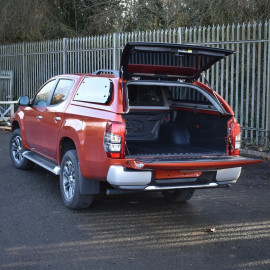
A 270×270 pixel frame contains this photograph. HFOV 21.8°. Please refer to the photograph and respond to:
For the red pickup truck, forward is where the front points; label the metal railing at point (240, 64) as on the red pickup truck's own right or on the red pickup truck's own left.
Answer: on the red pickup truck's own right

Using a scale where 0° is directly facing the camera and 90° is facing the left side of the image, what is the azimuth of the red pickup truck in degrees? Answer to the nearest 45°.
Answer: approximately 135°
